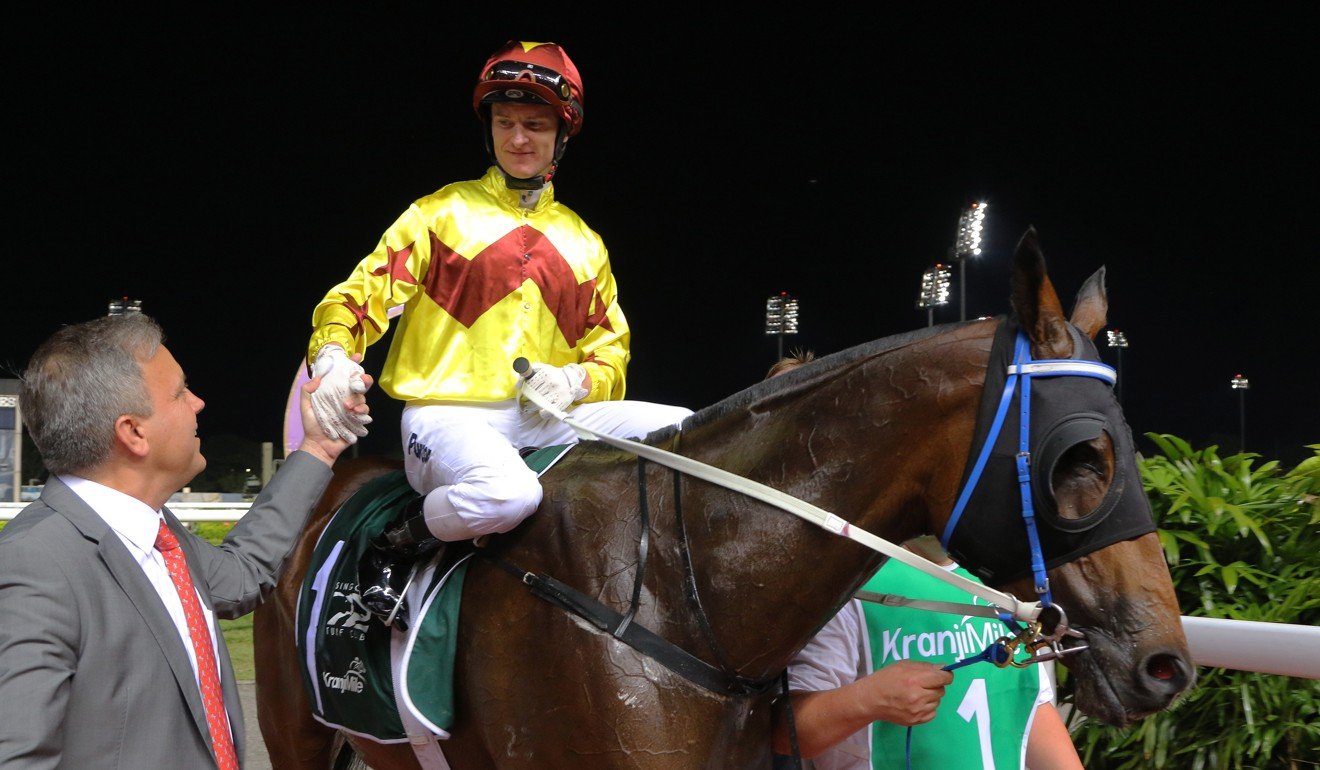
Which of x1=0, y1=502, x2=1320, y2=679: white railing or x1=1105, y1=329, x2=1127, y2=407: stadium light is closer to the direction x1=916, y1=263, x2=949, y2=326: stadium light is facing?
the white railing

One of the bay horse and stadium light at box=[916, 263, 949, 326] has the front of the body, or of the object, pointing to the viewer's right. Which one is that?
the bay horse

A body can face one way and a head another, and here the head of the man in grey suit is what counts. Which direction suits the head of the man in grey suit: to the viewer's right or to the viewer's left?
to the viewer's right

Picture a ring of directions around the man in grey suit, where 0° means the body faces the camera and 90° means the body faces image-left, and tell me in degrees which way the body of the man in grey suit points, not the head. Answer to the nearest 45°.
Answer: approximately 315°

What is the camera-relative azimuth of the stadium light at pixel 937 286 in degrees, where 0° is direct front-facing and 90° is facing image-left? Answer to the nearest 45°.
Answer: approximately 45°

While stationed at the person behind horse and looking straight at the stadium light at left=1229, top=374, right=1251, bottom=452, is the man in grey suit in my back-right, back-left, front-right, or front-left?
back-left

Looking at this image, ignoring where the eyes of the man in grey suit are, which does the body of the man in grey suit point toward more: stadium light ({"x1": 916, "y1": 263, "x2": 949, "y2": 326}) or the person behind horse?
the person behind horse

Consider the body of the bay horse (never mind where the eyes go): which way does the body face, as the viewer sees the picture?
to the viewer's right

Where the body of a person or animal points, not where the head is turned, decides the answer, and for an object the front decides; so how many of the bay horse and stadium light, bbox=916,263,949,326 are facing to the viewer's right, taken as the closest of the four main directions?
1

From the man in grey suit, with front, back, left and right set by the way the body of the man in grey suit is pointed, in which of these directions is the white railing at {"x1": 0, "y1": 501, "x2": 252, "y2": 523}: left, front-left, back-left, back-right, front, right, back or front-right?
back-left
